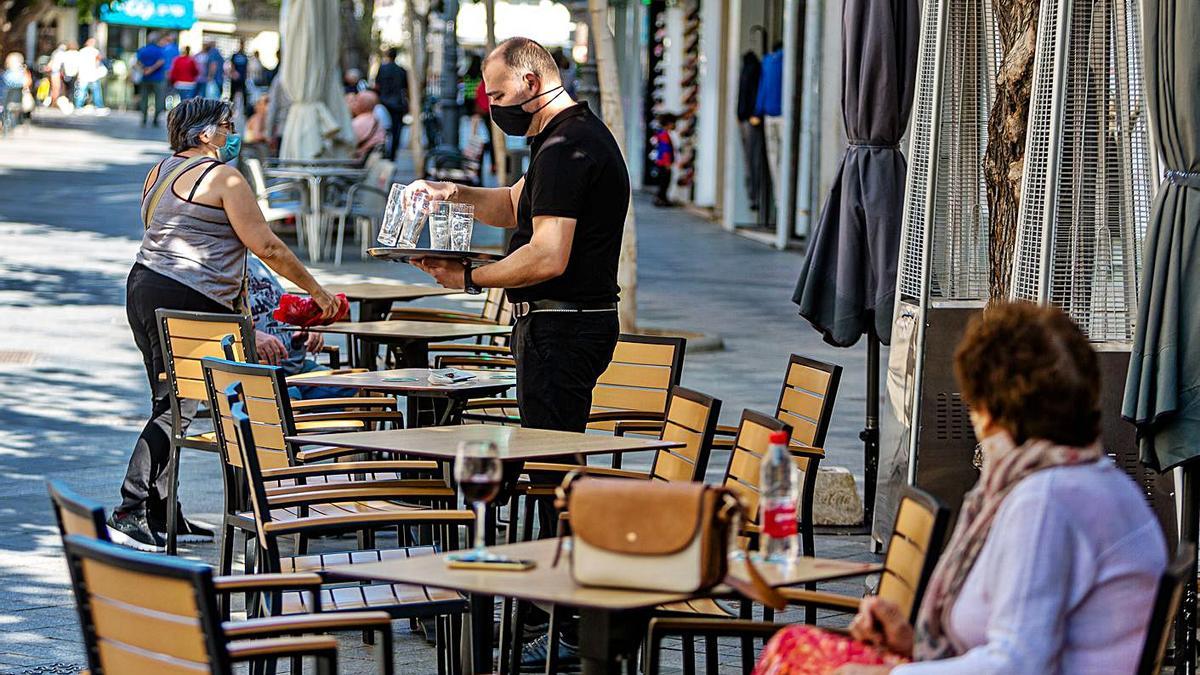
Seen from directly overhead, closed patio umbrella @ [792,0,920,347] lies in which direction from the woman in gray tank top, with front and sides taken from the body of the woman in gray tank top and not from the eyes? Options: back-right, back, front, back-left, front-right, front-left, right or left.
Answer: front-right

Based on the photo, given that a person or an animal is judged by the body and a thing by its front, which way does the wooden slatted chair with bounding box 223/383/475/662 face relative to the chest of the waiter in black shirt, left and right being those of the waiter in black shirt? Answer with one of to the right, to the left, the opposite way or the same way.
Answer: the opposite way

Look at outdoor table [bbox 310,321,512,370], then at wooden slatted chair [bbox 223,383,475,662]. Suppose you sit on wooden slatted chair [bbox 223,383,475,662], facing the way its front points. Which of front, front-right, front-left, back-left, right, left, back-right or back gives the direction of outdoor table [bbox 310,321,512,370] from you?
left

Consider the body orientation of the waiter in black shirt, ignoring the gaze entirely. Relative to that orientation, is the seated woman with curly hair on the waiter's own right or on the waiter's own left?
on the waiter's own left

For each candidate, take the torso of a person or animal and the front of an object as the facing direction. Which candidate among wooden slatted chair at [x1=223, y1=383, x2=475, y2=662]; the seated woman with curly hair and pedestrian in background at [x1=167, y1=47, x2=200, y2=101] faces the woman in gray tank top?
the seated woman with curly hair

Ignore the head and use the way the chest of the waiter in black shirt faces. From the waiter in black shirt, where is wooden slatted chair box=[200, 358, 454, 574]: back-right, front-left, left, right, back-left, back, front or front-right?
front

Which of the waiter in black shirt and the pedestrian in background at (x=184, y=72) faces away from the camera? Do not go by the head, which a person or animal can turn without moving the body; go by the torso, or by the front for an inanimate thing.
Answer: the pedestrian in background

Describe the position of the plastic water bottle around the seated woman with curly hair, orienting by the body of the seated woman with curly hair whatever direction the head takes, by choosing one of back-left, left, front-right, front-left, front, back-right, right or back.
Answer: front

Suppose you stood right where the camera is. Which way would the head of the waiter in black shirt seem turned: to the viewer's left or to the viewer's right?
to the viewer's left

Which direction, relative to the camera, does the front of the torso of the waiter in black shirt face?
to the viewer's left

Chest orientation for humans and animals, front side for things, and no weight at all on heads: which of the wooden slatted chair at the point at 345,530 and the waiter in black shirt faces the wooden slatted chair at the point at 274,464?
the waiter in black shirt

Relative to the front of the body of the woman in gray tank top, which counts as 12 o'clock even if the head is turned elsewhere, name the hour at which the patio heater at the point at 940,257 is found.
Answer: The patio heater is roughly at 2 o'clock from the woman in gray tank top.

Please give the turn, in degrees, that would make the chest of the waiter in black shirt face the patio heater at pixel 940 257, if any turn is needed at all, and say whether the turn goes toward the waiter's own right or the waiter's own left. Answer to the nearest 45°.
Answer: approximately 135° to the waiter's own right

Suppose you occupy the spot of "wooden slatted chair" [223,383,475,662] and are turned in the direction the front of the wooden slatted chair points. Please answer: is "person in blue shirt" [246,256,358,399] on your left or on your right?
on your left

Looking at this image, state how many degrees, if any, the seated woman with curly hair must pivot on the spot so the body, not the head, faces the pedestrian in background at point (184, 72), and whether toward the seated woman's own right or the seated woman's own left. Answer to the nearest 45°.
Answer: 0° — they already face them

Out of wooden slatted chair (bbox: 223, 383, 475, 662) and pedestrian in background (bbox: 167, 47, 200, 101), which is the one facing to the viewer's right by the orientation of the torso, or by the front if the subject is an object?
the wooden slatted chair

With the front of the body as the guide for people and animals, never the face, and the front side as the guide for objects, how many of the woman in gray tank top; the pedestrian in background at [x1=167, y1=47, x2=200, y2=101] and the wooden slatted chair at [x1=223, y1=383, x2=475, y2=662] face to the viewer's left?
0
